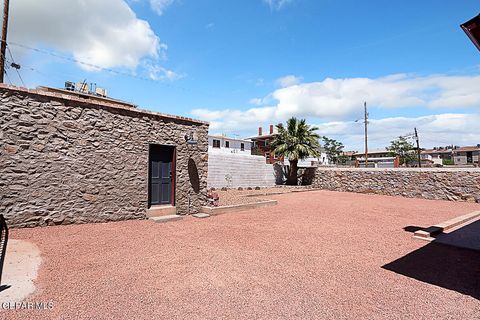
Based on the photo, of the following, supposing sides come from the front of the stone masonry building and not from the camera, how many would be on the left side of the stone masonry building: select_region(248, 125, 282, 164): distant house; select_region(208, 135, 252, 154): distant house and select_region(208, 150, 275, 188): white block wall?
3

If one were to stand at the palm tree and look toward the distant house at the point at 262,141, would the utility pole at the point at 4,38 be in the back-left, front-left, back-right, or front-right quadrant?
back-left

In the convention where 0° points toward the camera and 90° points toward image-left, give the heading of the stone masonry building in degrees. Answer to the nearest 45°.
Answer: approximately 315°

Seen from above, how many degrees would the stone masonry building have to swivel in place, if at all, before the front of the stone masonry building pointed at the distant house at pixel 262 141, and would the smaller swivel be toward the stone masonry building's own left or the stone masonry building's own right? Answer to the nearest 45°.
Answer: approximately 90° to the stone masonry building's own left

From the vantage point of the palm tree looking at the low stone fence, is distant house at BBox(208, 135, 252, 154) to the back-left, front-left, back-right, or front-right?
back-left

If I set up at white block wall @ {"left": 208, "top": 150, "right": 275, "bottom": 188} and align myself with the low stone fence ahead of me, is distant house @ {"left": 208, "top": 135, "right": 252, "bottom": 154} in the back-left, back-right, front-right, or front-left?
back-left

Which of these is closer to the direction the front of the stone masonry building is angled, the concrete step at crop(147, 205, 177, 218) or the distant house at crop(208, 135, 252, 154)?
the concrete step

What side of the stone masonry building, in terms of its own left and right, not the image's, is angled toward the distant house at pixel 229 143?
left

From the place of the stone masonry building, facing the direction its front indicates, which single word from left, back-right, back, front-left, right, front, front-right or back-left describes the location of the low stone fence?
front-left

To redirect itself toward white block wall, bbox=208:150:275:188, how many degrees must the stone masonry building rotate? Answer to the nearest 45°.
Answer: approximately 90° to its left

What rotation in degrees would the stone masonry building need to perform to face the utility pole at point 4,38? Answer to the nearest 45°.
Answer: approximately 180°
